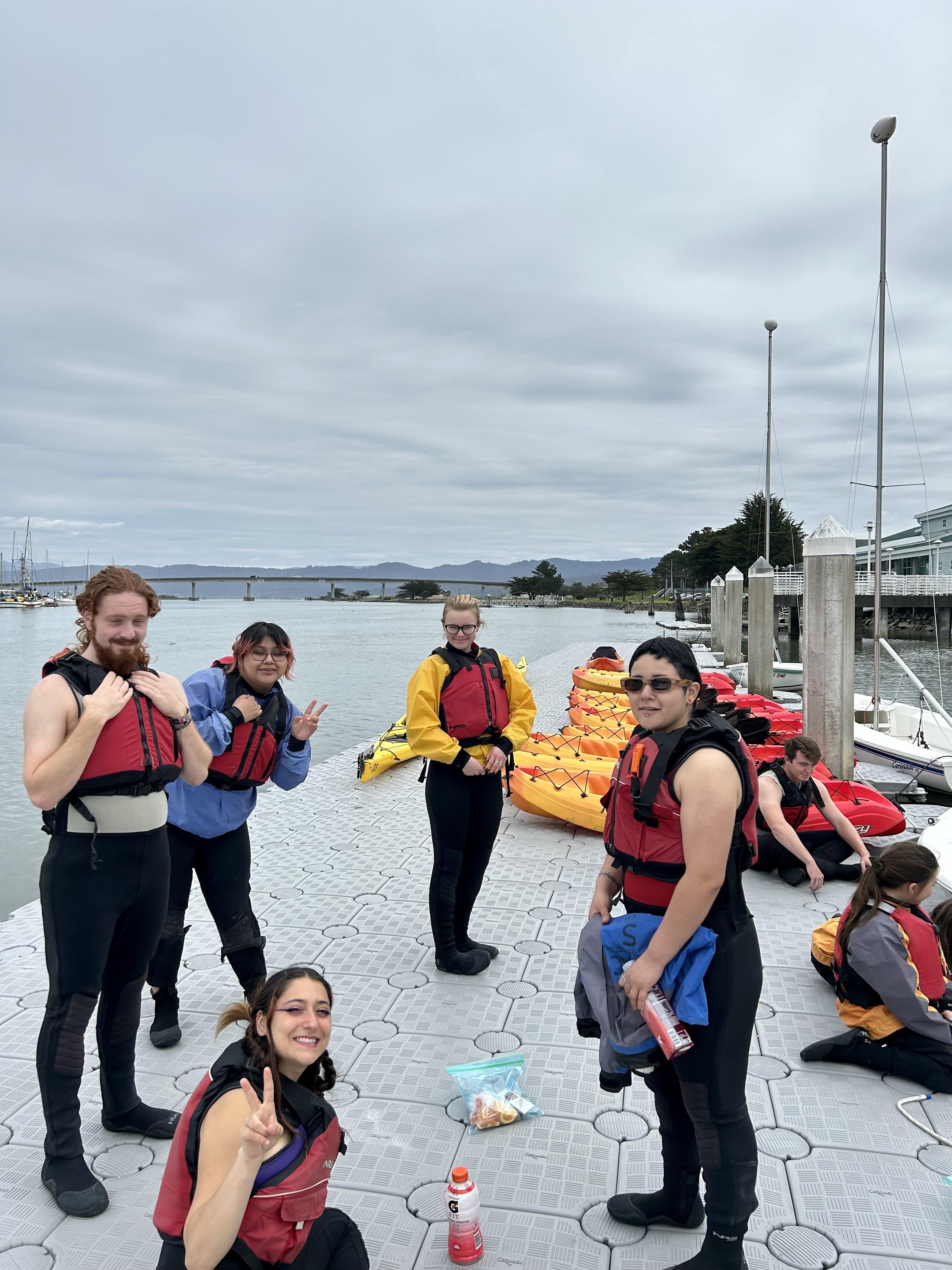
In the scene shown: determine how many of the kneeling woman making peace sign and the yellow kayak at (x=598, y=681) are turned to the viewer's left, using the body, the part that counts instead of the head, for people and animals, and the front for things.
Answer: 1

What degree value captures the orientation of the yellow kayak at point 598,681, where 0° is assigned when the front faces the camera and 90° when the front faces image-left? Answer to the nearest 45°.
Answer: approximately 90°

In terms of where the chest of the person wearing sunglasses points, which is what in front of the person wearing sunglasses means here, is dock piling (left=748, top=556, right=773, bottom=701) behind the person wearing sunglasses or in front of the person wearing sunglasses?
behind

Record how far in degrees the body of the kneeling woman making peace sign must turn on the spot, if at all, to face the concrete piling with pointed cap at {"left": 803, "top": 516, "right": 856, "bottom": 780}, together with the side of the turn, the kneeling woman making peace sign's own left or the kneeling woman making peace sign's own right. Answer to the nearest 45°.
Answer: approximately 90° to the kneeling woman making peace sign's own left

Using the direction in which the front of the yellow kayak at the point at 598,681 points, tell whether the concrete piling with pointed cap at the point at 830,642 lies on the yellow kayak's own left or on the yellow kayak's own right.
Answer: on the yellow kayak's own left

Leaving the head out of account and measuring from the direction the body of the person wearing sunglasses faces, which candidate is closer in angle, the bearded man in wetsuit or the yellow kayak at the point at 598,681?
the bearded man in wetsuit
